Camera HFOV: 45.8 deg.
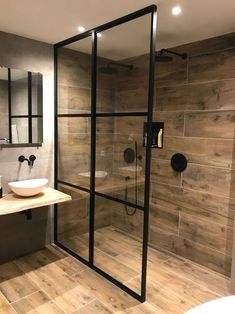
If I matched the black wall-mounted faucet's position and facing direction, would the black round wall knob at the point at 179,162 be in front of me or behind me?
in front

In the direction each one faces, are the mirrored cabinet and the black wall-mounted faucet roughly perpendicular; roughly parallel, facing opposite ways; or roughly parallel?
roughly parallel

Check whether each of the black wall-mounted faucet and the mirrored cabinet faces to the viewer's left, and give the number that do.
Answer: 0

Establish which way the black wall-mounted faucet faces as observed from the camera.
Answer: facing the viewer and to the right of the viewer

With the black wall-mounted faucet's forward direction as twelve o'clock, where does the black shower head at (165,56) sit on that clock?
The black shower head is roughly at 11 o'clock from the black wall-mounted faucet.

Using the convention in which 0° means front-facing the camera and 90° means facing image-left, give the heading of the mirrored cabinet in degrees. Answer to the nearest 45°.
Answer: approximately 315°

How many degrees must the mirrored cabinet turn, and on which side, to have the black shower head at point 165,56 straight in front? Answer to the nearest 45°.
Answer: approximately 45° to its left

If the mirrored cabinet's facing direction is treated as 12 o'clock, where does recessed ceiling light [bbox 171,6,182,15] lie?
The recessed ceiling light is roughly at 12 o'clock from the mirrored cabinet.

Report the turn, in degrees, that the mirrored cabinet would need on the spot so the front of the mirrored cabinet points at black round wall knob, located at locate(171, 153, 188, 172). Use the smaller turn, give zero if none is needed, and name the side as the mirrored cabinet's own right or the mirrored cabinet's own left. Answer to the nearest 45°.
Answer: approximately 45° to the mirrored cabinet's own left
